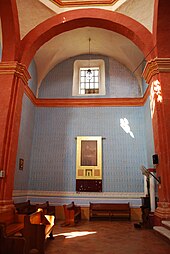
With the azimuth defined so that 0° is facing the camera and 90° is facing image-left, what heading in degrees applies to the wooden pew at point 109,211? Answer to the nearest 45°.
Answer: approximately 0°

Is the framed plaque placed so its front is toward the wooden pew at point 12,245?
yes

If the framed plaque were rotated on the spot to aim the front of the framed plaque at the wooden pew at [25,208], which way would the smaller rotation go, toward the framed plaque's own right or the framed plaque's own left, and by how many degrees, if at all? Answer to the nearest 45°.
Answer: approximately 45° to the framed plaque's own right

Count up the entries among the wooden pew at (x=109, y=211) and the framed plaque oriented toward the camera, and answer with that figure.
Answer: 2

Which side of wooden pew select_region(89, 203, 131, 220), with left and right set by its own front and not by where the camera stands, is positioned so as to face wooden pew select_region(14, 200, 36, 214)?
right
